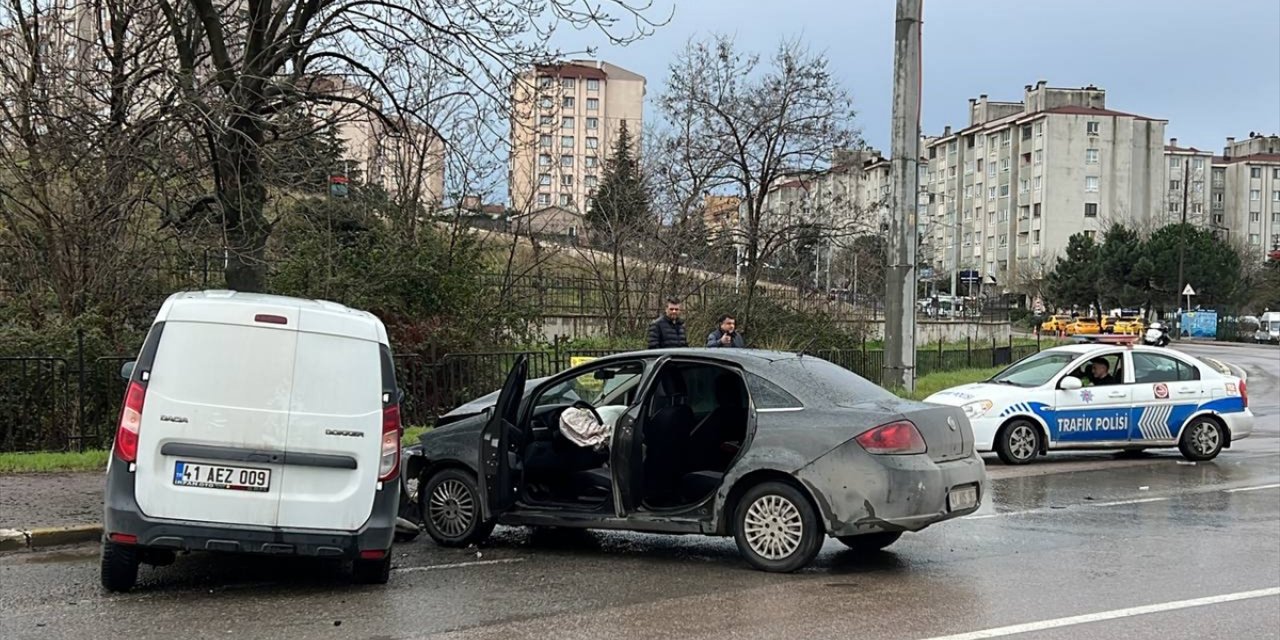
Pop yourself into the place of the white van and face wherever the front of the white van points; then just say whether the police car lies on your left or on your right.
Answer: on your right

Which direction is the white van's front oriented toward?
away from the camera

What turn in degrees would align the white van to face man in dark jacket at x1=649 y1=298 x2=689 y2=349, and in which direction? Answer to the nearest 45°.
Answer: approximately 45° to its right

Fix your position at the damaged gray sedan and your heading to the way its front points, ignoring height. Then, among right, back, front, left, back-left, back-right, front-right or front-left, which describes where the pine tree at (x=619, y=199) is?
front-right

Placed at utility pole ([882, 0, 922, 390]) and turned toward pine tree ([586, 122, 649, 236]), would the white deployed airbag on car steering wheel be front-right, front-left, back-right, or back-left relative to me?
back-left

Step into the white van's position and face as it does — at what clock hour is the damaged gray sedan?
The damaged gray sedan is roughly at 3 o'clock from the white van.

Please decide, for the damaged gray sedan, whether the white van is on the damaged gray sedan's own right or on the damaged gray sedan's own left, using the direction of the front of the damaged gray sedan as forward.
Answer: on the damaged gray sedan's own left

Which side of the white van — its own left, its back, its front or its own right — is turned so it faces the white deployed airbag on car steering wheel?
right

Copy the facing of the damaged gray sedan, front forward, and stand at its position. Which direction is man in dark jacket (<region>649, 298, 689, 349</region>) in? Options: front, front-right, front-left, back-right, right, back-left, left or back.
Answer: front-right

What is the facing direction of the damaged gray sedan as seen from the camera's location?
facing away from the viewer and to the left of the viewer

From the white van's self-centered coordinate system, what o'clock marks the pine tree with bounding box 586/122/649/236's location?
The pine tree is roughly at 1 o'clock from the white van.
